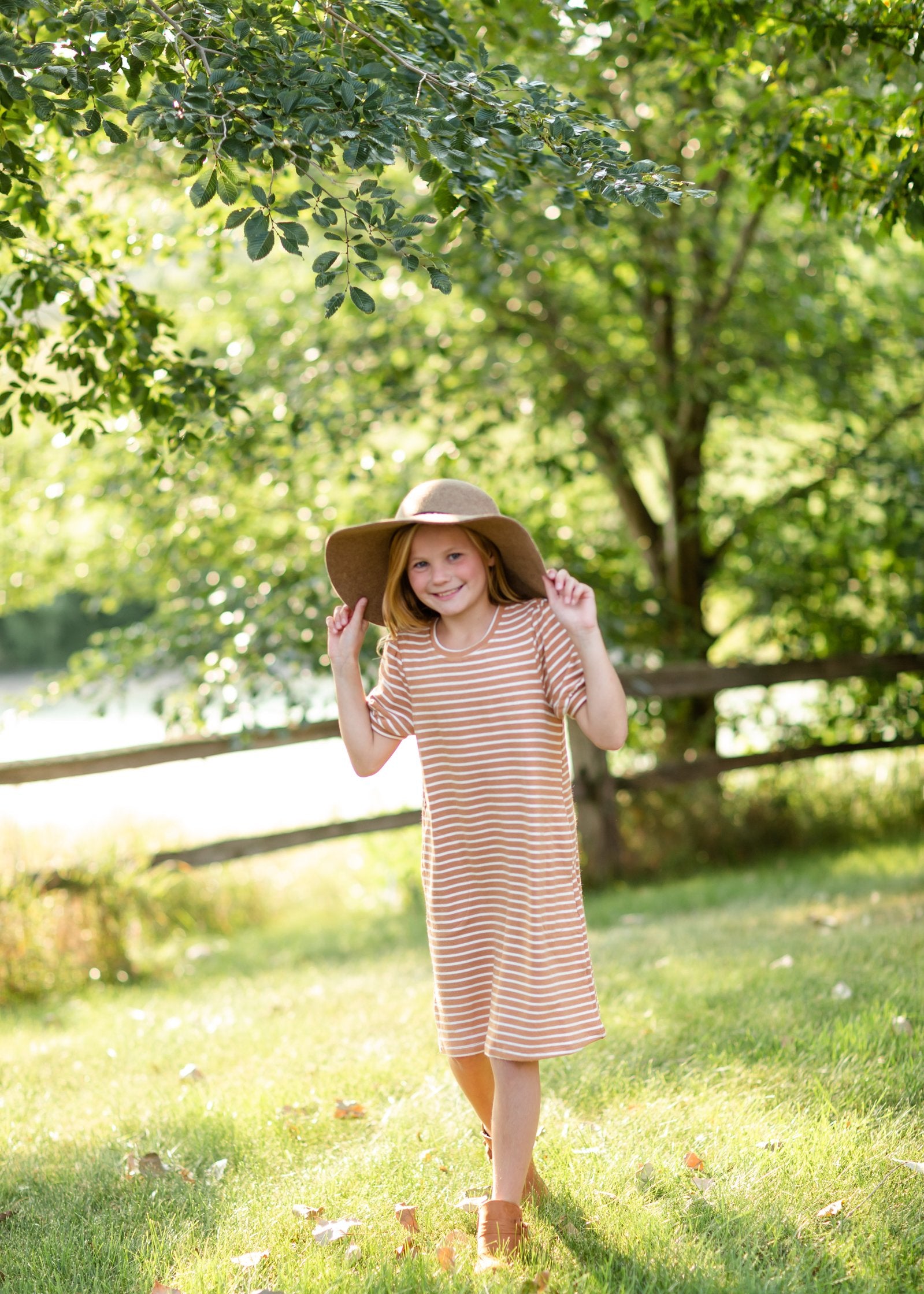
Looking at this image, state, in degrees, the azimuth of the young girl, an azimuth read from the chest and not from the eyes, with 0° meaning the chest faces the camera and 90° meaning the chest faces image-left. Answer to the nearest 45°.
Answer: approximately 0°

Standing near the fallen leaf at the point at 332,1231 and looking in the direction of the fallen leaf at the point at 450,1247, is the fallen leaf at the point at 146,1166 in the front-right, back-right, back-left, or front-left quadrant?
back-left

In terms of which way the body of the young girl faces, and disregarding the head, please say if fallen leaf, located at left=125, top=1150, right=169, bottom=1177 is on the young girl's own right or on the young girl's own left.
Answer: on the young girl's own right
